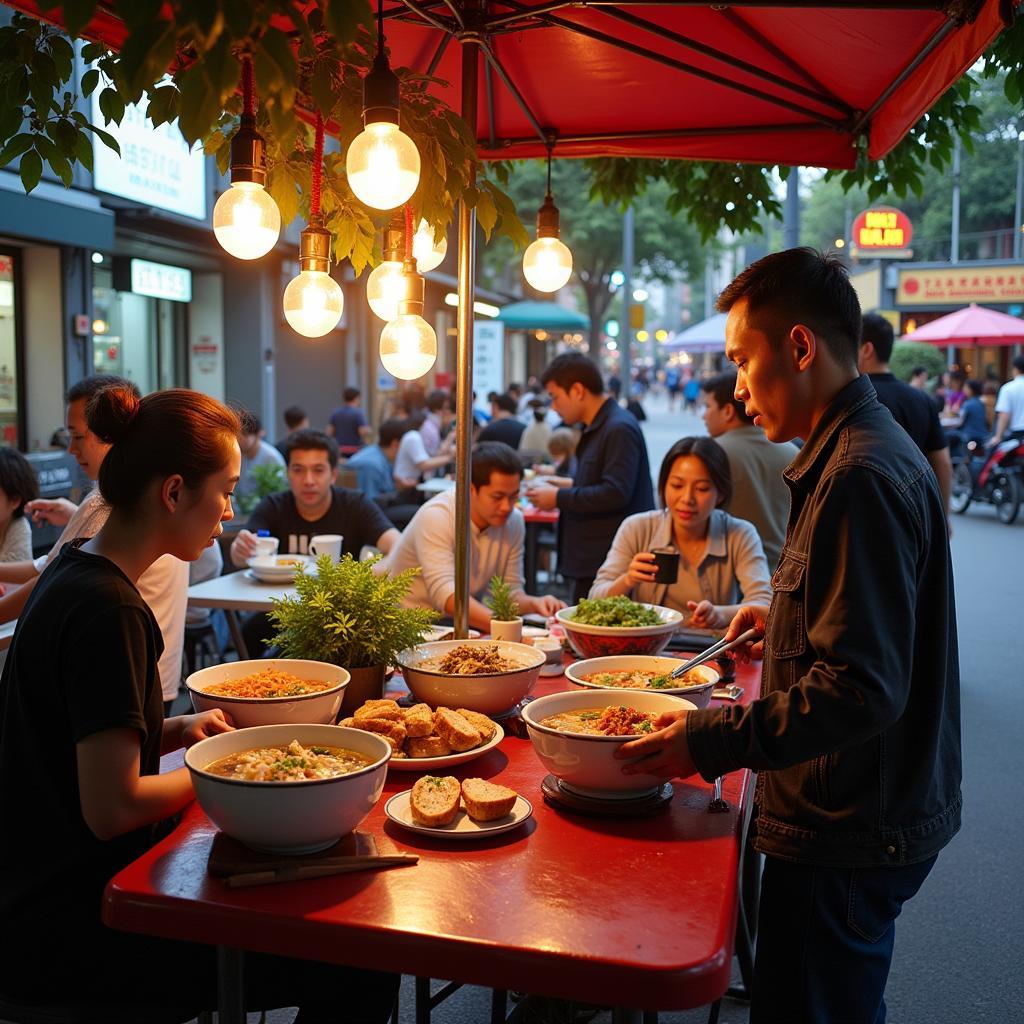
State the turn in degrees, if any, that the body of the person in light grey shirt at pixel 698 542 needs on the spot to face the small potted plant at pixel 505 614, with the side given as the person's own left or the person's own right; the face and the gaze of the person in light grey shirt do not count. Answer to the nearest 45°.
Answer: approximately 45° to the person's own right

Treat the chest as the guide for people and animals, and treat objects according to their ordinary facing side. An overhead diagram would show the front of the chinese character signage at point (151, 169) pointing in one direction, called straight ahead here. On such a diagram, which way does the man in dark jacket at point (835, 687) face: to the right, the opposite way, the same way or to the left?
the opposite way

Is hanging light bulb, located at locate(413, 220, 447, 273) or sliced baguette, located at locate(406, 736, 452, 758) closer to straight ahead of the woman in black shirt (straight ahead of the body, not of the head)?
the sliced baguette

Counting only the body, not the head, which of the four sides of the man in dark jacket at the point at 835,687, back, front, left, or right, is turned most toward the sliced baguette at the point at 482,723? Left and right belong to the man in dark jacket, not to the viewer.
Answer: front

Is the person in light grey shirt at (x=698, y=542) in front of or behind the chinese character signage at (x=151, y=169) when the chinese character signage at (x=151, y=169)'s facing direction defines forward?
in front

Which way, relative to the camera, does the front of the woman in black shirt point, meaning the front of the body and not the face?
to the viewer's right

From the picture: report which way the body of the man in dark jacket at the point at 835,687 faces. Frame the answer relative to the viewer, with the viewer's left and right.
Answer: facing to the left of the viewer

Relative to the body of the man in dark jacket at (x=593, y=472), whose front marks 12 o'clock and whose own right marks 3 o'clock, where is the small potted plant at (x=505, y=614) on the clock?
The small potted plant is roughly at 9 o'clock from the man in dark jacket.

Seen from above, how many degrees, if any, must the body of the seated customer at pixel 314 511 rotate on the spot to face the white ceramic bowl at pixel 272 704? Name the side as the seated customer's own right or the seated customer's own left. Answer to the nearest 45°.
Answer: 0° — they already face it

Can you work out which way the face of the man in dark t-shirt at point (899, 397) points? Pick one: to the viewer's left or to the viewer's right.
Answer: to the viewer's left

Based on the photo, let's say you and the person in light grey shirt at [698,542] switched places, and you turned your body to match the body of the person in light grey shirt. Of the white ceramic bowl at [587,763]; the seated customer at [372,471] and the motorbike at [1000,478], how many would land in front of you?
1

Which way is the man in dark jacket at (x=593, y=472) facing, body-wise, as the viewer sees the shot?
to the viewer's left

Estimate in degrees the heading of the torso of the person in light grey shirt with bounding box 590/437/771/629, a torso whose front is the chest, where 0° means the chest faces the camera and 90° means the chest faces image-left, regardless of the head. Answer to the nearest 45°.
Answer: approximately 0°

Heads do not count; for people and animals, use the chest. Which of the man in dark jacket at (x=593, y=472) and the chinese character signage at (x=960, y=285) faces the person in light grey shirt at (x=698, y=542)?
the chinese character signage

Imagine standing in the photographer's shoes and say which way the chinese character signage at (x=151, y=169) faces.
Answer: facing the viewer and to the right of the viewer

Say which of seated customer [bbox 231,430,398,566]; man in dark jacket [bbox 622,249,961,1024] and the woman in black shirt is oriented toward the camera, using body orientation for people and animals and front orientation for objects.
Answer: the seated customer

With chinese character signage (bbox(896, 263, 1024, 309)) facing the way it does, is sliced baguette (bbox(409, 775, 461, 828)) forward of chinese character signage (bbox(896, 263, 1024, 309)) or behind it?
forward

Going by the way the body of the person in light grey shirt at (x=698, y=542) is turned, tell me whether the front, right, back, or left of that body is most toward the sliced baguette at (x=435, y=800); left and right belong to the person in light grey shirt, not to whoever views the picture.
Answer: front
